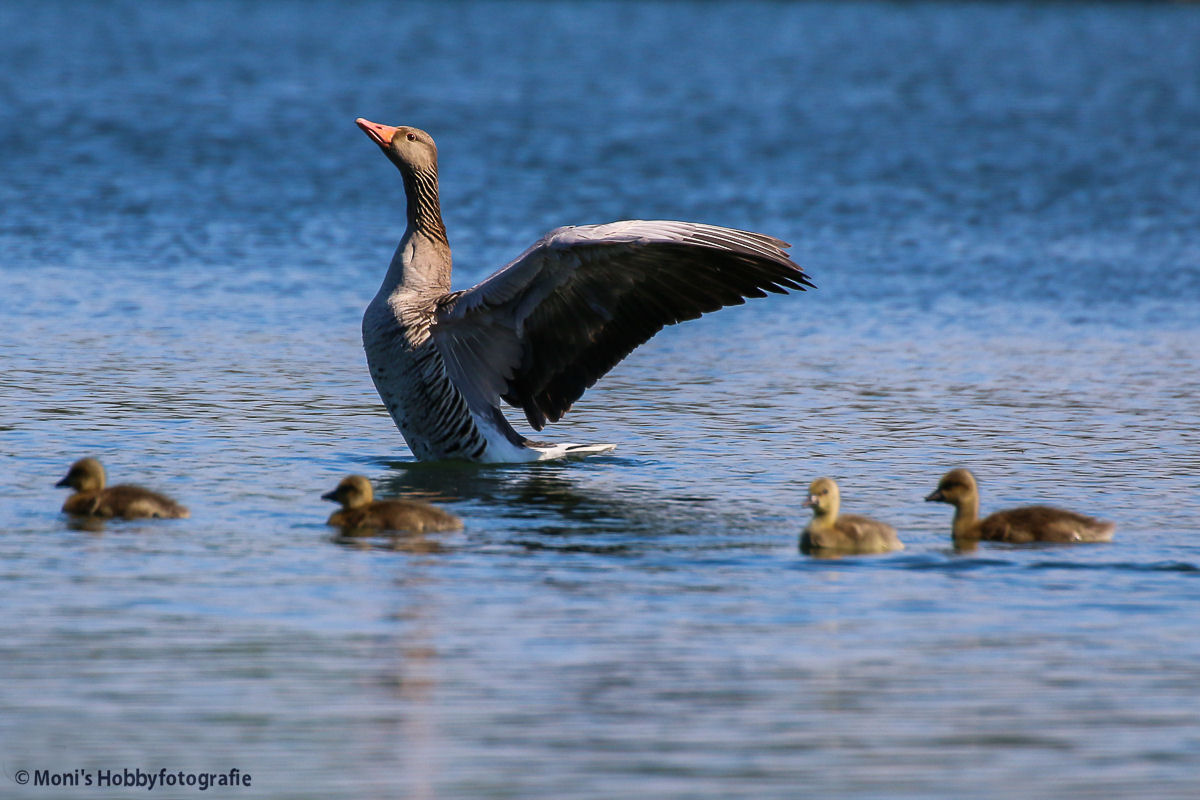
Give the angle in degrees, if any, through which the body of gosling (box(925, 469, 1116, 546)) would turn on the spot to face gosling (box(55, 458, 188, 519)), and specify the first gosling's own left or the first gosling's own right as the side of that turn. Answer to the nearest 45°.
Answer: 0° — it already faces it

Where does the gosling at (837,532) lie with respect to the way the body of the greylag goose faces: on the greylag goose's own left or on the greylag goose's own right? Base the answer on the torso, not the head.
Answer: on the greylag goose's own left

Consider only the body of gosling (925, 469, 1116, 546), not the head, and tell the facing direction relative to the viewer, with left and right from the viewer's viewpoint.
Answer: facing to the left of the viewer

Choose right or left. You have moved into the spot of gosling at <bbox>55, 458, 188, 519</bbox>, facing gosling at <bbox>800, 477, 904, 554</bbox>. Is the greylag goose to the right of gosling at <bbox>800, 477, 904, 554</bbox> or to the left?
left

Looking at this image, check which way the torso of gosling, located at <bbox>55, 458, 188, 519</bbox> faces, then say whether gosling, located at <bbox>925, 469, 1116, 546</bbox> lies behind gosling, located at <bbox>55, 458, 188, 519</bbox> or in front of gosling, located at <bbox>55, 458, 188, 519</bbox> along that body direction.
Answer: behind

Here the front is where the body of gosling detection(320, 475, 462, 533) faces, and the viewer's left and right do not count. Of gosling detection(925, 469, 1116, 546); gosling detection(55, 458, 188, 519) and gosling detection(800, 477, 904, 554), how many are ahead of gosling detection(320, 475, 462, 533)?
1

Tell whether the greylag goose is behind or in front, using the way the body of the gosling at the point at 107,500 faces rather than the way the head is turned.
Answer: behind

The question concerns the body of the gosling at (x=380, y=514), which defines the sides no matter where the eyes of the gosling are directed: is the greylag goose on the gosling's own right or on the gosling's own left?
on the gosling's own right

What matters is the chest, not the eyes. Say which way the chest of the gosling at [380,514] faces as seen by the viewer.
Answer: to the viewer's left

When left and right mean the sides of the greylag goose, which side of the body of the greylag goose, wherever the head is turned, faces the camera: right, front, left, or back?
left

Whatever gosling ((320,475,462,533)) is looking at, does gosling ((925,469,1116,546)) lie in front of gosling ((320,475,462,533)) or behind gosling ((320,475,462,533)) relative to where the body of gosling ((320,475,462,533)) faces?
behind

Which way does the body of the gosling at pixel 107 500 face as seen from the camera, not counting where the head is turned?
to the viewer's left
